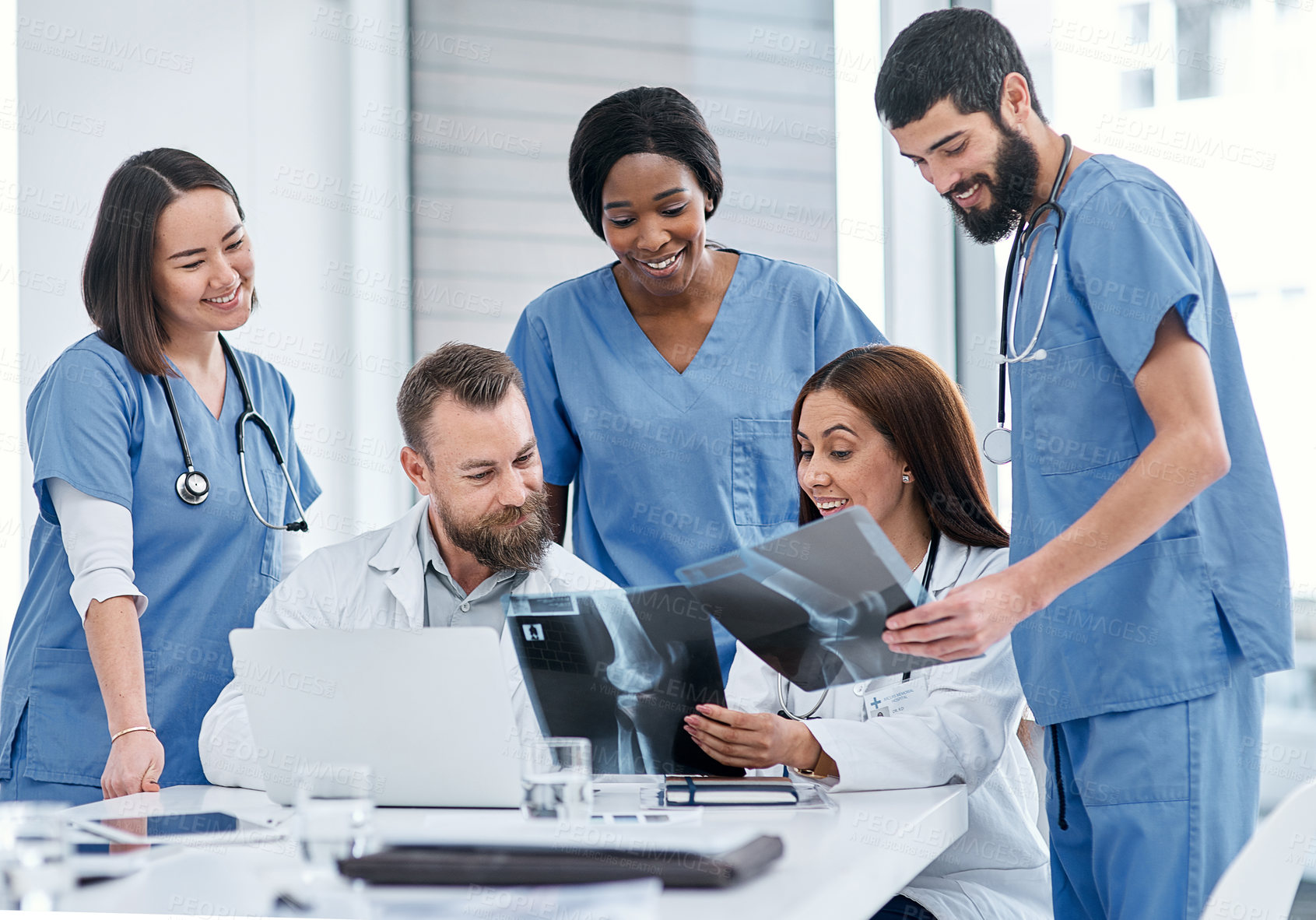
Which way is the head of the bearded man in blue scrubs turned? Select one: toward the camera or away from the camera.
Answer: toward the camera

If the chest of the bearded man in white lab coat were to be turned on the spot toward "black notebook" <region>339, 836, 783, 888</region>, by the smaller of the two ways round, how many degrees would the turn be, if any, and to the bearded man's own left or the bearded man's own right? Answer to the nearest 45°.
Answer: approximately 45° to the bearded man's own right

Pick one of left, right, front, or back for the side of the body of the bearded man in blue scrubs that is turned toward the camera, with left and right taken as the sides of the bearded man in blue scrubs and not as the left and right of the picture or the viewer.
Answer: left

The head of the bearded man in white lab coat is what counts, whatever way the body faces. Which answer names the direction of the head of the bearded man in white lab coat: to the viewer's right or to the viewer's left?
to the viewer's right

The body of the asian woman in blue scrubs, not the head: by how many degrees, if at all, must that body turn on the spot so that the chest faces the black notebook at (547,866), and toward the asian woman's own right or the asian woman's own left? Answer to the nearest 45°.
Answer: approximately 45° to the asian woman's own right

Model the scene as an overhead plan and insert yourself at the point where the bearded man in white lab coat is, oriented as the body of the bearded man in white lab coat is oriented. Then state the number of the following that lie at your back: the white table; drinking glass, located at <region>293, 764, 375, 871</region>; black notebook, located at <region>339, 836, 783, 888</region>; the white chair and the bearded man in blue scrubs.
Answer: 0

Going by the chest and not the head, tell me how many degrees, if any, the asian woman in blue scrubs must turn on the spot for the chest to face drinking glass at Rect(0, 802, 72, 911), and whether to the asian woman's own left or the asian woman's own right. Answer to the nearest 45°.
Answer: approximately 45° to the asian woman's own right

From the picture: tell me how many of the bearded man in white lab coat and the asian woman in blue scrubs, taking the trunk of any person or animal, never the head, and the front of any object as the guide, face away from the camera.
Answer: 0

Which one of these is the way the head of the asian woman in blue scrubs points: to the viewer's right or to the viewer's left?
to the viewer's right

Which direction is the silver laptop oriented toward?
away from the camera
